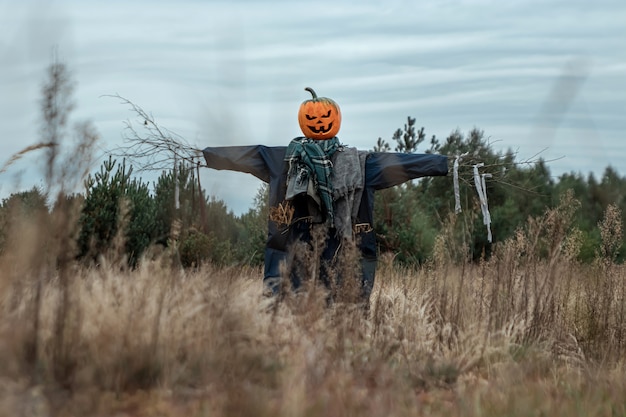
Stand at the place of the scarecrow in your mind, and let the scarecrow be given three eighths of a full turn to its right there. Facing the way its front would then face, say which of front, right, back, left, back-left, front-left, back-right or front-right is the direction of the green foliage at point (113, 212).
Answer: front

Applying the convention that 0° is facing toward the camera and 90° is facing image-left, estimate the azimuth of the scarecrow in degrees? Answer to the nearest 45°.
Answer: approximately 0°

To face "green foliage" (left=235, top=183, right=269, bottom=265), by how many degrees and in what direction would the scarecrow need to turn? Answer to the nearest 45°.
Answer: approximately 180°
